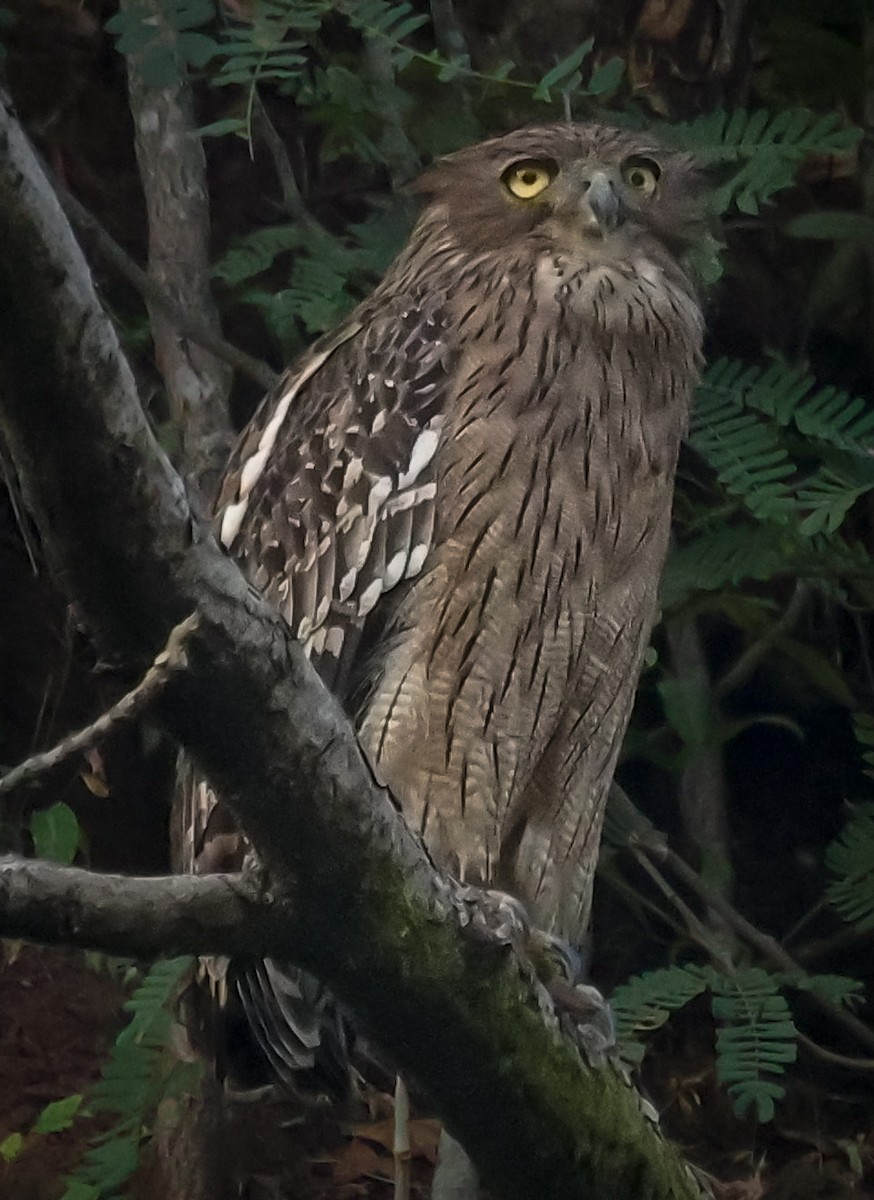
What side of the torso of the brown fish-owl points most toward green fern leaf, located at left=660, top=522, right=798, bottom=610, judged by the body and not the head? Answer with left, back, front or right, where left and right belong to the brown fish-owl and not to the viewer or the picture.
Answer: left

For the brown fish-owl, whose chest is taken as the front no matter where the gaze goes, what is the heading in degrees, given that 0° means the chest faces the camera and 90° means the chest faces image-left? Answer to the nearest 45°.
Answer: approximately 315°

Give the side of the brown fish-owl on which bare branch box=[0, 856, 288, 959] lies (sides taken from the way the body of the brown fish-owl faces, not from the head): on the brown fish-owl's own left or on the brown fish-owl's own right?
on the brown fish-owl's own right

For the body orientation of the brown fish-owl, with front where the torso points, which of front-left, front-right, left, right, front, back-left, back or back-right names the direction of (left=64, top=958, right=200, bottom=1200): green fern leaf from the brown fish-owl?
back

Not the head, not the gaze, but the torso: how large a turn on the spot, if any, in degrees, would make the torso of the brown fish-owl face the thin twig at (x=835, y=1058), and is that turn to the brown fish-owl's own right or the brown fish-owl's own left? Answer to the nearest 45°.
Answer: approximately 90° to the brown fish-owl's own left
